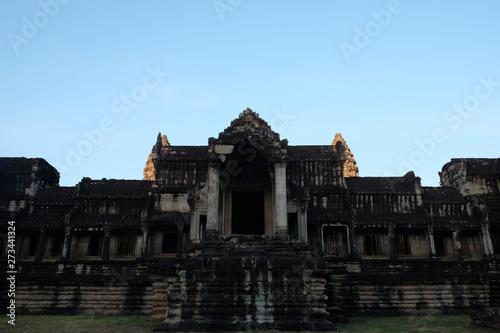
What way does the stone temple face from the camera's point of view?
toward the camera
